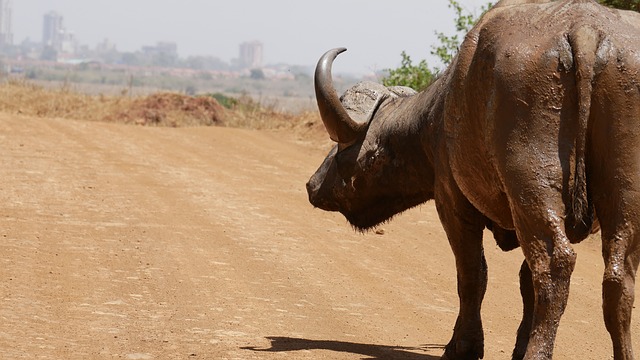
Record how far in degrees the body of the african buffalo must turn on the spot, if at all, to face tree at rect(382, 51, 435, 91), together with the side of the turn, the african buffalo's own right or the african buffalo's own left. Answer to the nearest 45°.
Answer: approximately 45° to the african buffalo's own right

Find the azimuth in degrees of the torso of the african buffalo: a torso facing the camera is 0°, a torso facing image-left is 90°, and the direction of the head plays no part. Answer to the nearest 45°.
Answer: approximately 135°
